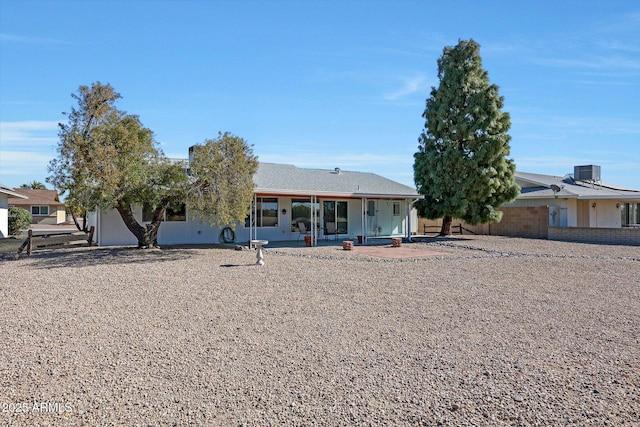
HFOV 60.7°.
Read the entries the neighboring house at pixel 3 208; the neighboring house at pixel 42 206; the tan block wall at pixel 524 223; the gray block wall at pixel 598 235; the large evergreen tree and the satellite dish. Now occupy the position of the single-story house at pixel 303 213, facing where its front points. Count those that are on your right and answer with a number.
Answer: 4

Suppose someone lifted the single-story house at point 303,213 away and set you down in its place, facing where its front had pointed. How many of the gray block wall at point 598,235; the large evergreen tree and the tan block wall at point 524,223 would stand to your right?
3

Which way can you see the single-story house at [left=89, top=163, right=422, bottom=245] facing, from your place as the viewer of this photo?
facing away from the viewer

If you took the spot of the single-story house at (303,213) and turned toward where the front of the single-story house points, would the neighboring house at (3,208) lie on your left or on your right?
on your left

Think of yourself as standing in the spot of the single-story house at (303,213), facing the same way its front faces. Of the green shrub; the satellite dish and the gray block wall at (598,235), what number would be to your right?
2

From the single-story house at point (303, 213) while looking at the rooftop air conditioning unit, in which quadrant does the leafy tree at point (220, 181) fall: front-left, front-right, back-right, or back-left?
back-right

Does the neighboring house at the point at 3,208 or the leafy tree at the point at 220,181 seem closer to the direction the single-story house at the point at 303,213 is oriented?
the neighboring house

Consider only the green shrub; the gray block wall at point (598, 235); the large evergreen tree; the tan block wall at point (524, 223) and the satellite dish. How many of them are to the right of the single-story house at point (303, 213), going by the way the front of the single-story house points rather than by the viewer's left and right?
4

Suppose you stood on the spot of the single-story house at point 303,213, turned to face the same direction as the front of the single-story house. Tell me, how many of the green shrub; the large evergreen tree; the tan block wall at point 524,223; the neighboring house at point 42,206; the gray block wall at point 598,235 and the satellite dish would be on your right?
4

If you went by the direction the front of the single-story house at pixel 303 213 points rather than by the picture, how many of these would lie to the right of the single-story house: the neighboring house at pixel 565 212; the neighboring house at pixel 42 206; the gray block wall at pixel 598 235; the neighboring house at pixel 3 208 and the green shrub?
2

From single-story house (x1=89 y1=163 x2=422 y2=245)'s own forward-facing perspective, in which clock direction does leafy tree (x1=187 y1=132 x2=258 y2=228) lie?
The leafy tree is roughly at 7 o'clock from the single-story house.

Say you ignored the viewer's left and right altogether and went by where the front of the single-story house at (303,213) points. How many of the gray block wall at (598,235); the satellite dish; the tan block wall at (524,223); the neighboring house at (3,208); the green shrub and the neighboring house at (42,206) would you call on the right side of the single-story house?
3
